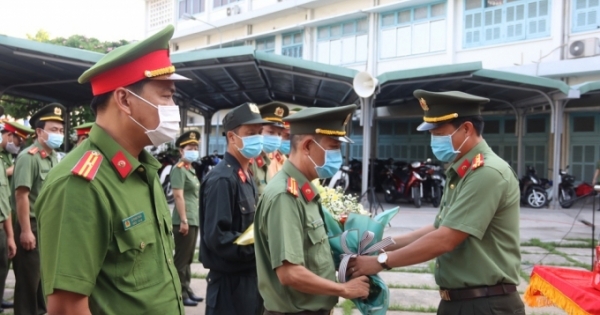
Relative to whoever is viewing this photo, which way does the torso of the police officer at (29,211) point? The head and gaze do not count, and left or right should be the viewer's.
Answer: facing the viewer and to the right of the viewer

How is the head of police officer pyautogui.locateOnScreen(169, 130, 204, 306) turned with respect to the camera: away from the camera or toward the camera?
toward the camera

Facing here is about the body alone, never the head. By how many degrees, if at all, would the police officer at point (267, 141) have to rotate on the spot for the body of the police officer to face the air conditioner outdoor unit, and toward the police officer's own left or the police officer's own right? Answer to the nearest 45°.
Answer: approximately 90° to the police officer's own left

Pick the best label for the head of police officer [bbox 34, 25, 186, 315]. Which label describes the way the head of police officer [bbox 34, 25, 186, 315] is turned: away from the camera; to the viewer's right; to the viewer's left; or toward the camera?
to the viewer's right

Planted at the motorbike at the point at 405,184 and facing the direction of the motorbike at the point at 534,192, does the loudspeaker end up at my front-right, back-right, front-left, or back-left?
back-right

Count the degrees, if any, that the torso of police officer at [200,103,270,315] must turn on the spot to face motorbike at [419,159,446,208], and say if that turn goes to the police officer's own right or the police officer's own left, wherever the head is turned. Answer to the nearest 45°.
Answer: approximately 90° to the police officer's own left

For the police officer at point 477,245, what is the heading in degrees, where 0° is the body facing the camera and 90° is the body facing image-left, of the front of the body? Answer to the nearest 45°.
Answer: approximately 90°

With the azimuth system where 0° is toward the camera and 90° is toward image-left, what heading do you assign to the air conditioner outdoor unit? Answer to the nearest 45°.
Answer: approximately 45°

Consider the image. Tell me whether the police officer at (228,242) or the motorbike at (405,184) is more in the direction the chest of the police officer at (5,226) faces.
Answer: the police officer

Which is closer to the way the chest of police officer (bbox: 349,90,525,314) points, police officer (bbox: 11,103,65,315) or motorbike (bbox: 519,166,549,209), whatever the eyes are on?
the police officer

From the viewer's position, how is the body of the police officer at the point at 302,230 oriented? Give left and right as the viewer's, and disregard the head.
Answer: facing to the right of the viewer

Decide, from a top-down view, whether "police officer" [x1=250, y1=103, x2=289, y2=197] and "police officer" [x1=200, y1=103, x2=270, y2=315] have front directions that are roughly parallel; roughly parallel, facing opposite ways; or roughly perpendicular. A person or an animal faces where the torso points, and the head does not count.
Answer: roughly parallel

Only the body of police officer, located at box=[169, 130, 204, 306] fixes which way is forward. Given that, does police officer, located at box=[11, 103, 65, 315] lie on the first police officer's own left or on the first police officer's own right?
on the first police officer's own right
